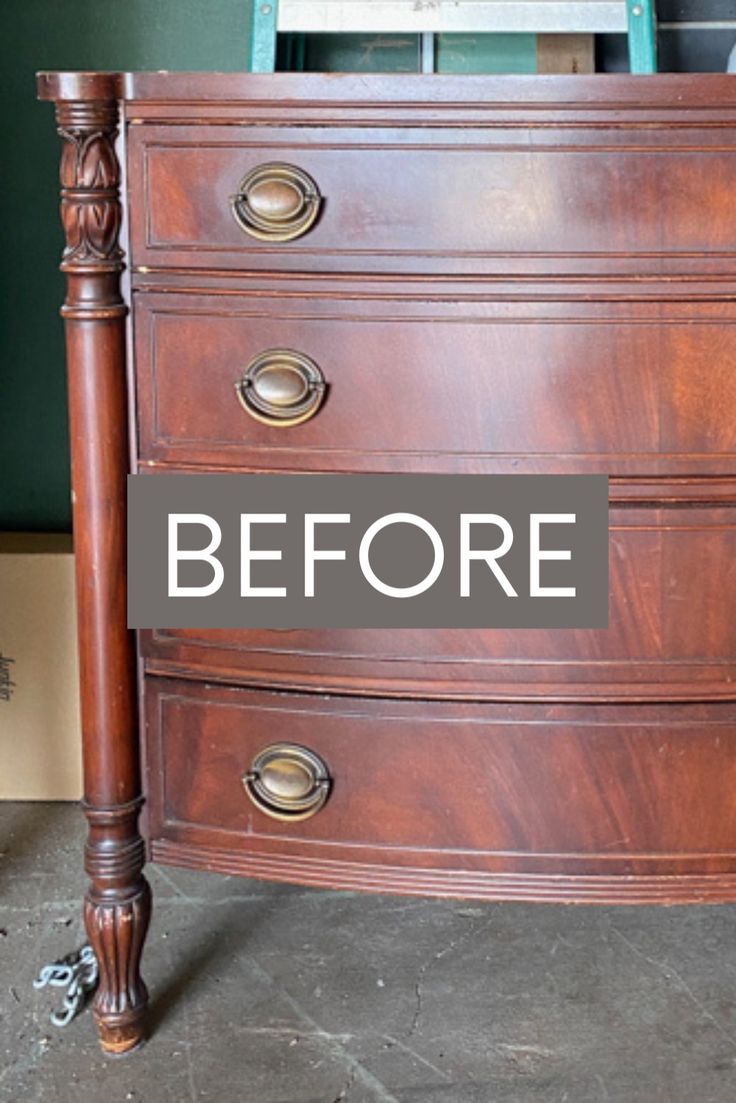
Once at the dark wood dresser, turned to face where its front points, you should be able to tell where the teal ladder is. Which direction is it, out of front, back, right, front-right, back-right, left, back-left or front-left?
back

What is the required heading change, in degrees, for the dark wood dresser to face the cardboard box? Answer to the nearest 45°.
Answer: approximately 135° to its right

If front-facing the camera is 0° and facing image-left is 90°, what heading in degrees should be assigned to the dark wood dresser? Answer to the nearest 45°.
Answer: approximately 0°
